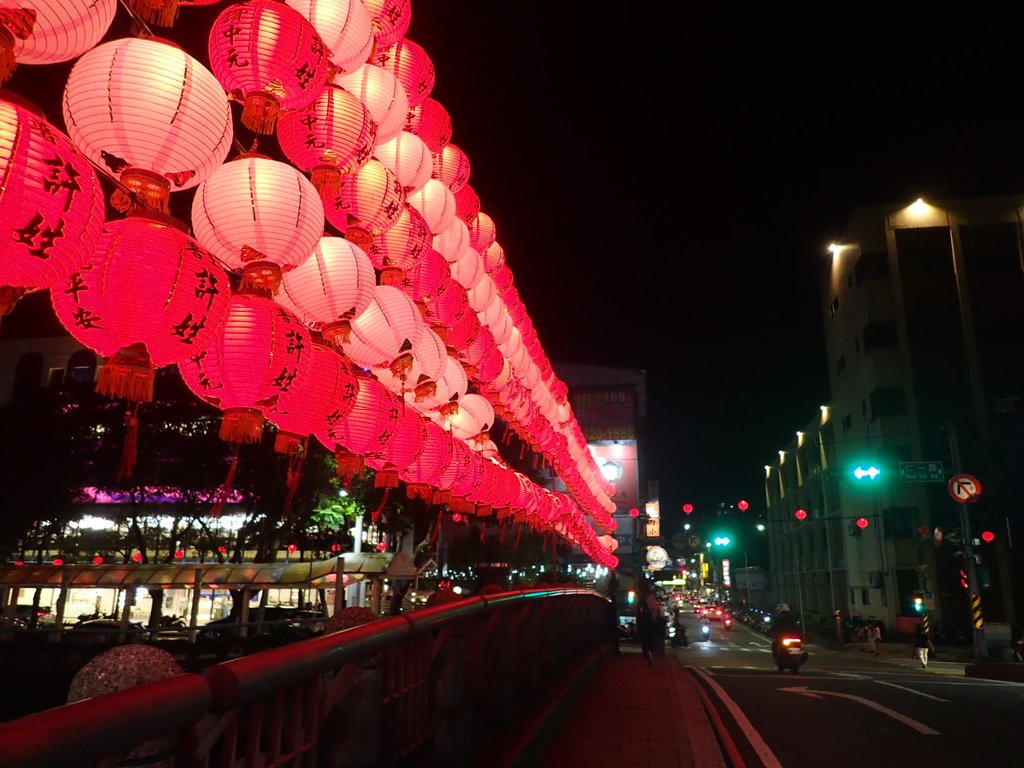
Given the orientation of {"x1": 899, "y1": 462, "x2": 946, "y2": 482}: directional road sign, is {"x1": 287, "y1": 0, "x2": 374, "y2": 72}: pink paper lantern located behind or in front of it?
in front

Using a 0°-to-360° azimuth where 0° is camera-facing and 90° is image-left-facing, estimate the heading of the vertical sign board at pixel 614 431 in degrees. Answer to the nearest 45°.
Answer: approximately 0°

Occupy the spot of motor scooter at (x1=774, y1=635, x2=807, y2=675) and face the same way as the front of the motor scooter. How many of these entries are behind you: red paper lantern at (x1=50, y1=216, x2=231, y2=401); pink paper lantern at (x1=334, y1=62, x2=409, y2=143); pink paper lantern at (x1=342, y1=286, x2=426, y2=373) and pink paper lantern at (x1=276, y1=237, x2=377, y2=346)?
4

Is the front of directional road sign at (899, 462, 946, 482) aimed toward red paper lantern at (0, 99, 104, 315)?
yes

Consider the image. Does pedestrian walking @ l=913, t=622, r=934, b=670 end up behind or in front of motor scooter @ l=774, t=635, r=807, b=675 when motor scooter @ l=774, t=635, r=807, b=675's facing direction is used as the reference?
in front

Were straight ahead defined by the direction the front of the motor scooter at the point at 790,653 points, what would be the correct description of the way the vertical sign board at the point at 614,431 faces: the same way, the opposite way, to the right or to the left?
the opposite way

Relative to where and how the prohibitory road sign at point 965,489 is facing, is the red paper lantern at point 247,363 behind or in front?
in front

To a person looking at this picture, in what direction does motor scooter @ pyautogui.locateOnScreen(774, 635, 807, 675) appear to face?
facing away from the viewer
